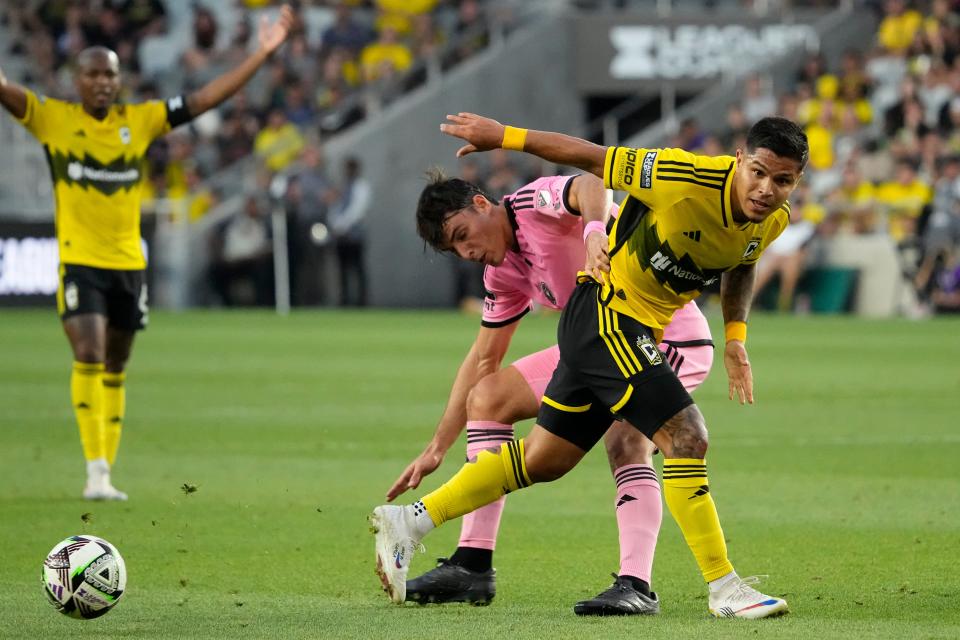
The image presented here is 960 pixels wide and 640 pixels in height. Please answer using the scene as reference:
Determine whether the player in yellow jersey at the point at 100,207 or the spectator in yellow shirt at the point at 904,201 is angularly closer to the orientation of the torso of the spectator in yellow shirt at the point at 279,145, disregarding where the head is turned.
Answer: the player in yellow jersey

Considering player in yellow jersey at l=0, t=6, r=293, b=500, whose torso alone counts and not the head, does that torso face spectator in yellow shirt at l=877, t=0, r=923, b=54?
no

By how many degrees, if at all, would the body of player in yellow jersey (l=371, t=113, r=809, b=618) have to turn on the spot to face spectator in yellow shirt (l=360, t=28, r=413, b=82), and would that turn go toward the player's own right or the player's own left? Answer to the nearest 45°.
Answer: approximately 135° to the player's own left

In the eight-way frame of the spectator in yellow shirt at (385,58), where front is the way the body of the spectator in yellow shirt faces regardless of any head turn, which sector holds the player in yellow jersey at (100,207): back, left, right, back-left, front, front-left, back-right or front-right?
front

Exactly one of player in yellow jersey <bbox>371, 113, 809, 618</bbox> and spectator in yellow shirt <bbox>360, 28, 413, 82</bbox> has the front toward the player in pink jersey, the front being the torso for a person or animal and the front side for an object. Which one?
the spectator in yellow shirt

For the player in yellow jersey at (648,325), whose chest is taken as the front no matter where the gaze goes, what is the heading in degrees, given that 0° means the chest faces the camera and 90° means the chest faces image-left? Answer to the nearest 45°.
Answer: approximately 315°

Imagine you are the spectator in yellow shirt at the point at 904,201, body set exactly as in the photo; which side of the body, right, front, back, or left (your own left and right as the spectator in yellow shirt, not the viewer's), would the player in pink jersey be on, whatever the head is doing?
front

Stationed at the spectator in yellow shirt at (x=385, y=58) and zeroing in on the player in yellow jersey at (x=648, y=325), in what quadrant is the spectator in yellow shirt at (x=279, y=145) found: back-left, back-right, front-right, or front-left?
front-right

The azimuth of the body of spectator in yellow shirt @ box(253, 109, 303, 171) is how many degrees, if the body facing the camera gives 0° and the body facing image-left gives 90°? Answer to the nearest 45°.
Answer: approximately 0°

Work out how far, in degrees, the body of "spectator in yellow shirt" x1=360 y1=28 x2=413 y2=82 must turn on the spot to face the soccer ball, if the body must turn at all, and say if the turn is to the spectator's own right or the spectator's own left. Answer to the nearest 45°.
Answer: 0° — they already face it

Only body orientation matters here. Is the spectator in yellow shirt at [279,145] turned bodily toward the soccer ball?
yes

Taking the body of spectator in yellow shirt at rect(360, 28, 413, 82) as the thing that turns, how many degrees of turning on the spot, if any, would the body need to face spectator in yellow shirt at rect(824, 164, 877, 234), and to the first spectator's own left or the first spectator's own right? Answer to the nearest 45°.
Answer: approximately 45° to the first spectator's own left

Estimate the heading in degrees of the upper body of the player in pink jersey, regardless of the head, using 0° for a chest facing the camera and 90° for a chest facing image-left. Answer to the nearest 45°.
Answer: approximately 45°

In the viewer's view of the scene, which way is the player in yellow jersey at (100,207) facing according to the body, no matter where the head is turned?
toward the camera

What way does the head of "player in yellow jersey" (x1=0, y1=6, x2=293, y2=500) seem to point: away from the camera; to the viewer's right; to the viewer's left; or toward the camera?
toward the camera

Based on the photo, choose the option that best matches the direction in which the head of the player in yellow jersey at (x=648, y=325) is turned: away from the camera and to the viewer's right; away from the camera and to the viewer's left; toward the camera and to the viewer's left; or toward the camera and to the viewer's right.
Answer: toward the camera and to the viewer's right

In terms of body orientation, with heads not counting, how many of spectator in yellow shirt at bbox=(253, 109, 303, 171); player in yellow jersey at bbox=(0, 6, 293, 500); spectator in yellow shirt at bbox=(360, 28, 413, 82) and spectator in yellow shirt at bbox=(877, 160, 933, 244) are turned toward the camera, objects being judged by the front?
4

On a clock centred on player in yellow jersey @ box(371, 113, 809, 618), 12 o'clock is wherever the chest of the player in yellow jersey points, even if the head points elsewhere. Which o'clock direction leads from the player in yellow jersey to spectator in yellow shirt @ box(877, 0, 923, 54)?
The spectator in yellow shirt is roughly at 8 o'clock from the player in yellow jersey.
